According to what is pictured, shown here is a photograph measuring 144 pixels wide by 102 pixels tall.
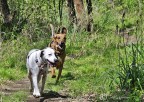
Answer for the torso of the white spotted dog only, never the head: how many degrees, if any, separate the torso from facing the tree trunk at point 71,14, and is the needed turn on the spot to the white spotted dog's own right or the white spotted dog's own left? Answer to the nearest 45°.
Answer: approximately 135° to the white spotted dog's own left
